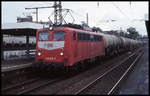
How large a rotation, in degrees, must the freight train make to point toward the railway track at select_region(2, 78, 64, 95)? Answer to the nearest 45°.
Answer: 0° — it already faces it

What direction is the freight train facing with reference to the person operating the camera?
facing the viewer and to the left of the viewer
